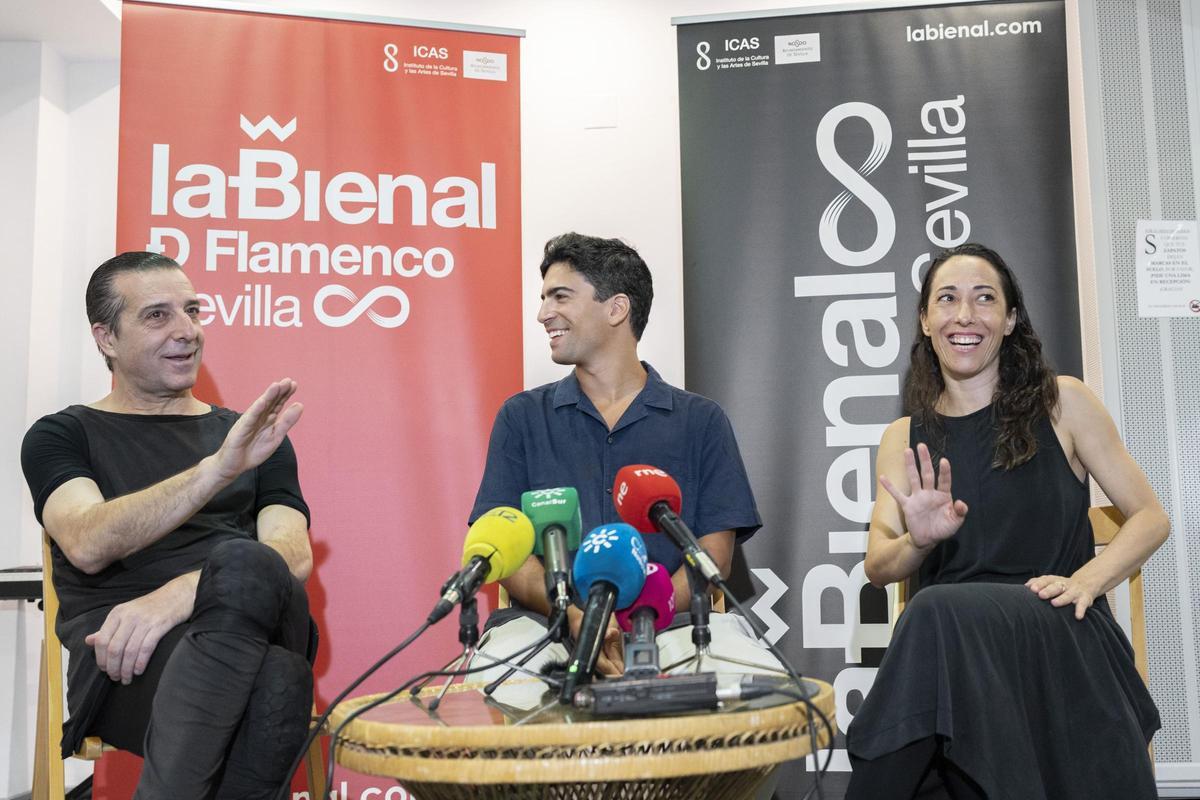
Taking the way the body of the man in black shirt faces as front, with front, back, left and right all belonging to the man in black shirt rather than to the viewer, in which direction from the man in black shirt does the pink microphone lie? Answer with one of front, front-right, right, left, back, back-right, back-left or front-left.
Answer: front

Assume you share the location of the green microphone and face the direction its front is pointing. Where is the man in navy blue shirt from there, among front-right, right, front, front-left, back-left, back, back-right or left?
front

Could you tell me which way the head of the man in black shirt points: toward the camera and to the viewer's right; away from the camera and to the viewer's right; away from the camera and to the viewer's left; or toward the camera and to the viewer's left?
toward the camera and to the viewer's right

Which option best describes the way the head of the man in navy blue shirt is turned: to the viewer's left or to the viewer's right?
to the viewer's left

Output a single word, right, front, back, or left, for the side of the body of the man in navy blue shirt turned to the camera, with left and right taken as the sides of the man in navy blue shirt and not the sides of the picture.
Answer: front

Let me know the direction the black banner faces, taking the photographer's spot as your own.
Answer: facing the viewer

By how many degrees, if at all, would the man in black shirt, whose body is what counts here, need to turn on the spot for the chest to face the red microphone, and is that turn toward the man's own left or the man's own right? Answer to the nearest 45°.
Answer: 0° — they already face it

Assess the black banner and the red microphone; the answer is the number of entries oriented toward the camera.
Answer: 1

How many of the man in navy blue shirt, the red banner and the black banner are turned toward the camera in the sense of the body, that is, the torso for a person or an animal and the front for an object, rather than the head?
3

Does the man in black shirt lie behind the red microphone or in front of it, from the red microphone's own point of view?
in front

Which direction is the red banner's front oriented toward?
toward the camera

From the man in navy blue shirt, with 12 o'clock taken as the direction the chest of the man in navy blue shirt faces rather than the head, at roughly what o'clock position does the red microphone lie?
The red microphone is roughly at 12 o'clock from the man in navy blue shirt.

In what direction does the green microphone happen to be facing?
away from the camera

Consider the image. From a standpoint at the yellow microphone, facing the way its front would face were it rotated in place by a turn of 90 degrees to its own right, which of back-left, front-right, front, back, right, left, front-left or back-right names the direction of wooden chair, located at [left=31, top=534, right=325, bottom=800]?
back
